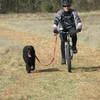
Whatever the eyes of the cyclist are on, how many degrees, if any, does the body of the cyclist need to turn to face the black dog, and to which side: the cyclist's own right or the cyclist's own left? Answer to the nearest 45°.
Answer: approximately 90° to the cyclist's own right

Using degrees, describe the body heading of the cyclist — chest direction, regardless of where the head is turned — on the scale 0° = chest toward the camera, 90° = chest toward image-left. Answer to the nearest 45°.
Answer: approximately 0°
